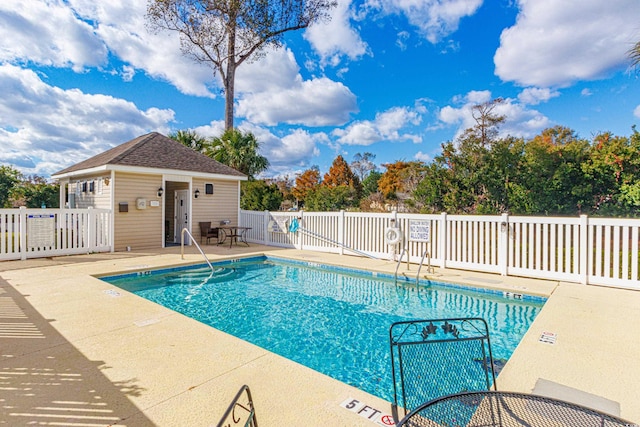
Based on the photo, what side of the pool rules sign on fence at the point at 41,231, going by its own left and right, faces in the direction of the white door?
left

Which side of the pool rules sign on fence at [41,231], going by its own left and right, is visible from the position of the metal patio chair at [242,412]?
front

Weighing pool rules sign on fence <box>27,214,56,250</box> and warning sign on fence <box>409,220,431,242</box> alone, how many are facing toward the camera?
2

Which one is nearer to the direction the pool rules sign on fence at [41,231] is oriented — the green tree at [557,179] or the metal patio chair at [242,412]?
the metal patio chair

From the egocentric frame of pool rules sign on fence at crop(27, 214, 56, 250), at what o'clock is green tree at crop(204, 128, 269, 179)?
The green tree is roughly at 8 o'clock from the pool rules sign on fence.

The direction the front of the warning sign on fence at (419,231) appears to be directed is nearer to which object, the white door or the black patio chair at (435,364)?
the black patio chair

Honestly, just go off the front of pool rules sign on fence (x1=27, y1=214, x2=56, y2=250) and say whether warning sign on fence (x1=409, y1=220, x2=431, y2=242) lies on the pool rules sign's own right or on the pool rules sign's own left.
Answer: on the pool rules sign's own left

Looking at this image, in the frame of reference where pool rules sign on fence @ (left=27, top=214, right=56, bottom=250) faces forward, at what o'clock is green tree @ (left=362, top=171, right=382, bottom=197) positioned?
The green tree is roughly at 8 o'clock from the pool rules sign on fence.

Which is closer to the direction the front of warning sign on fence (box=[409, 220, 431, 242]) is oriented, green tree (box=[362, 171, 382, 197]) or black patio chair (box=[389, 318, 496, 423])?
the black patio chair

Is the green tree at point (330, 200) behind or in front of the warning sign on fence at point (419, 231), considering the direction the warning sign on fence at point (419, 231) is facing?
behind

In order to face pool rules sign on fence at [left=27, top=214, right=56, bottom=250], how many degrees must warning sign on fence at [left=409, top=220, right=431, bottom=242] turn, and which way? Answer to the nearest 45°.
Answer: approximately 90° to its right

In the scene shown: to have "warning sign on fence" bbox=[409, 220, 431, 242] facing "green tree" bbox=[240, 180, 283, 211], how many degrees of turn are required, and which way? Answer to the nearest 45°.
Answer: approximately 135° to its right

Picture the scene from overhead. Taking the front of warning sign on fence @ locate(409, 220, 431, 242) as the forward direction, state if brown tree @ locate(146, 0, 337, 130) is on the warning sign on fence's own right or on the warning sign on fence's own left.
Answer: on the warning sign on fence's own right

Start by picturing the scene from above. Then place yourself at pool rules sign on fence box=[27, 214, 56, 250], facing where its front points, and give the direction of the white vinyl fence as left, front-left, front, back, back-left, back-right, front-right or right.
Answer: front-left

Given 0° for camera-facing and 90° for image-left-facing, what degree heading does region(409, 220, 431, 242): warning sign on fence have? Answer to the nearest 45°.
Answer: approximately 0°

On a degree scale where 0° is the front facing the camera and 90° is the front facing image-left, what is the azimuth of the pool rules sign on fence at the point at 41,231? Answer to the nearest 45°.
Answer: approximately 0°
